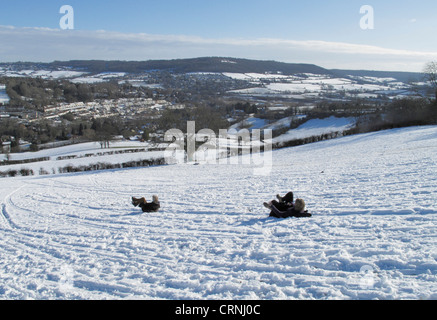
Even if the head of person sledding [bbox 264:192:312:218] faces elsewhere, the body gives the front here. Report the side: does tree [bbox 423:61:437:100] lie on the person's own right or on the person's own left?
on the person's own right

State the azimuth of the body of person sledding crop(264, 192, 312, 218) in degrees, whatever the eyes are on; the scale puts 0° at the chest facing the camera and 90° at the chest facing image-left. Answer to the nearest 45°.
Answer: approximately 90°
